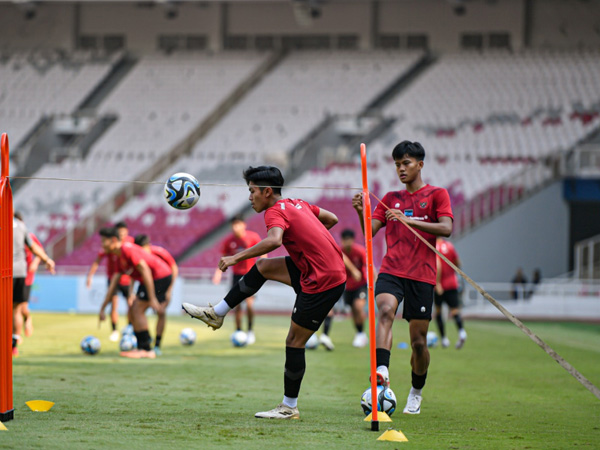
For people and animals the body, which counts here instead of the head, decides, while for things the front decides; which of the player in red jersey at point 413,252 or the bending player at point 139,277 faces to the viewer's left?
the bending player

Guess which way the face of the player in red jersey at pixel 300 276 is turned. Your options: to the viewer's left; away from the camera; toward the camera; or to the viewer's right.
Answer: to the viewer's left

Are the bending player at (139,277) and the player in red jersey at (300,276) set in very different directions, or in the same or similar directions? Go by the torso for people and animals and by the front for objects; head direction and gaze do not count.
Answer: same or similar directions

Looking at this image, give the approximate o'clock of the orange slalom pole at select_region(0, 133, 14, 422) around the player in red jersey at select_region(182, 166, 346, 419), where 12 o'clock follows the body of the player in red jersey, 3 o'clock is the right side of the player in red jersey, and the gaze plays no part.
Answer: The orange slalom pole is roughly at 12 o'clock from the player in red jersey.

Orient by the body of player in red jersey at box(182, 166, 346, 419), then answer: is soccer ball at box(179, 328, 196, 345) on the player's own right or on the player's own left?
on the player's own right

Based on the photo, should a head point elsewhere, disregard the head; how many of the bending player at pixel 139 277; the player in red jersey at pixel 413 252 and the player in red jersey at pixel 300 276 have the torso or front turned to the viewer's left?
2

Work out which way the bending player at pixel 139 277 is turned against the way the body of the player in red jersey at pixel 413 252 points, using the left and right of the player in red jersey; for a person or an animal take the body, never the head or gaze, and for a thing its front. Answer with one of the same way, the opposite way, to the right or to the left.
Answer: to the right

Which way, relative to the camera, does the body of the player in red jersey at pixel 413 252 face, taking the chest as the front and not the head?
toward the camera

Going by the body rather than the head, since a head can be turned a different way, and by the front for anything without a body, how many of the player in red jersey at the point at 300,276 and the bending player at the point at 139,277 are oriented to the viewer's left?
2

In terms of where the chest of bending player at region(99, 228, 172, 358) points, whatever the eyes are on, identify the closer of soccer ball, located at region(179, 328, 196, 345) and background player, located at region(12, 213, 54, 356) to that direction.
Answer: the background player

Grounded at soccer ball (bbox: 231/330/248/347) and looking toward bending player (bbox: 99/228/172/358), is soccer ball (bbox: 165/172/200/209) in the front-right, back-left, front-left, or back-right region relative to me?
front-left

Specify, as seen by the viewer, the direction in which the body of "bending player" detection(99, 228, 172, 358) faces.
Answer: to the viewer's left

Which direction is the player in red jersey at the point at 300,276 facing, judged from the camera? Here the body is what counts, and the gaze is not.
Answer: to the viewer's left

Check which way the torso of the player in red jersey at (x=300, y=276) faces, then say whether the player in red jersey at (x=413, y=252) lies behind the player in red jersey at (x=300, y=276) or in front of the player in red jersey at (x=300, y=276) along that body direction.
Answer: behind
